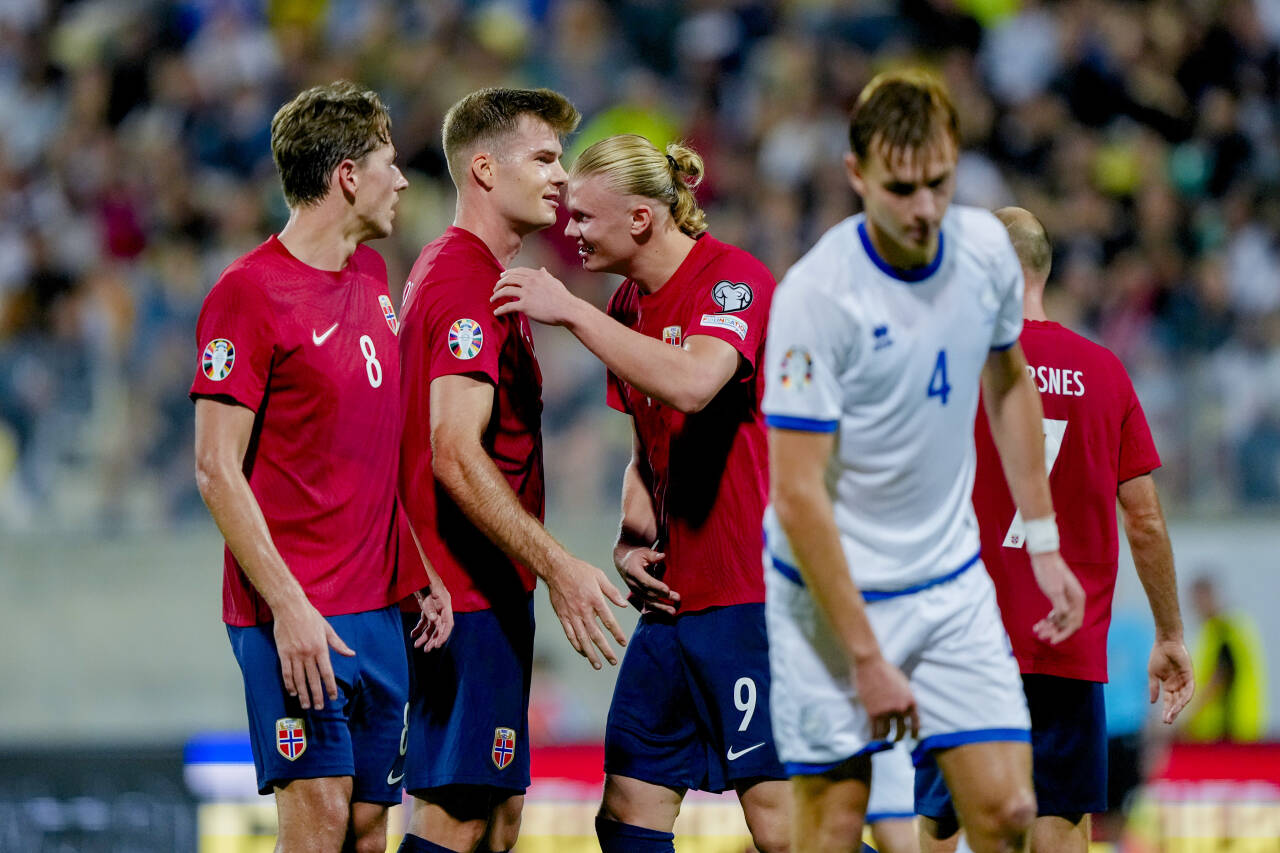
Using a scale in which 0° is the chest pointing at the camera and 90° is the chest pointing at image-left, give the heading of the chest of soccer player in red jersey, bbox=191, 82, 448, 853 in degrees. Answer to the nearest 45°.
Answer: approximately 315°

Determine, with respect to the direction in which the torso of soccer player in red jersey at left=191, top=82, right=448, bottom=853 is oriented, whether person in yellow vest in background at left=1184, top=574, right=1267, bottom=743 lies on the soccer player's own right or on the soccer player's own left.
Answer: on the soccer player's own left

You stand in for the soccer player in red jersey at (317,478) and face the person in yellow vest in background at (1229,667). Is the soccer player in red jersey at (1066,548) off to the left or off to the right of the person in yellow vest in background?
right

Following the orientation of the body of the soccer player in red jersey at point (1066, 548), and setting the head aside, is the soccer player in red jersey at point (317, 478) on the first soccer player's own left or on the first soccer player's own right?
on the first soccer player's own left

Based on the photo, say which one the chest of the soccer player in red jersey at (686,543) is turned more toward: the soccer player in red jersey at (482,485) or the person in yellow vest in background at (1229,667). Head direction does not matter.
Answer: the soccer player in red jersey

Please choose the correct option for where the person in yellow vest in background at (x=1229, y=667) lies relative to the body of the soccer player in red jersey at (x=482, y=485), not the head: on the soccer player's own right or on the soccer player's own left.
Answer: on the soccer player's own left

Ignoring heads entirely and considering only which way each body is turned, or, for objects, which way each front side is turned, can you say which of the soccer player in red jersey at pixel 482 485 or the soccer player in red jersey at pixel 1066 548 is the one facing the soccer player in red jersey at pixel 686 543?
the soccer player in red jersey at pixel 482 485

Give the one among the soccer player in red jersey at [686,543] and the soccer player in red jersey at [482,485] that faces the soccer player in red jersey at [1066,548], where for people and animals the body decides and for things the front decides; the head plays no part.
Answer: the soccer player in red jersey at [482,485]

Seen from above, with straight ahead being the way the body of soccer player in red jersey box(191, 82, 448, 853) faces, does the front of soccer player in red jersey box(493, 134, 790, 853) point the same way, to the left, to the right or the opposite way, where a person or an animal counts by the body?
to the right

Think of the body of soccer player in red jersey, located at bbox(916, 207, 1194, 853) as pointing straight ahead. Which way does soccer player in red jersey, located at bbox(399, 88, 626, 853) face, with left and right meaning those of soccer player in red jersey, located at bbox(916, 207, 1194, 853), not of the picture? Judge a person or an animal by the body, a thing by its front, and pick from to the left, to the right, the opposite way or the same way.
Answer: to the right

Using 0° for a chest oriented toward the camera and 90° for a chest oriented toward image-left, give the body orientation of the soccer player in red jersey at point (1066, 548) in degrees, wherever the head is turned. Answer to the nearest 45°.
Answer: approximately 180°

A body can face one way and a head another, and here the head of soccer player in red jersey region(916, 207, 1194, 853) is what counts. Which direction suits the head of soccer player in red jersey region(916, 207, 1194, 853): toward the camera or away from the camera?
away from the camera

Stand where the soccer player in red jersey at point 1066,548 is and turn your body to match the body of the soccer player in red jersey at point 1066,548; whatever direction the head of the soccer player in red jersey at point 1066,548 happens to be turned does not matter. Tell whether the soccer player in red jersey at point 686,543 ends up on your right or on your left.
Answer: on your left

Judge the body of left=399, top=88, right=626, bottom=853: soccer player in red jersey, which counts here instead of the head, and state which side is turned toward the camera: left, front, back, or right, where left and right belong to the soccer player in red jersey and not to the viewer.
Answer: right
